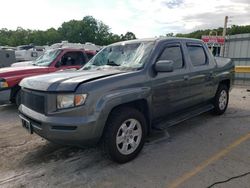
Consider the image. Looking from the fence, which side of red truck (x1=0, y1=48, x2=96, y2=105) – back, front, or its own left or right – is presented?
back

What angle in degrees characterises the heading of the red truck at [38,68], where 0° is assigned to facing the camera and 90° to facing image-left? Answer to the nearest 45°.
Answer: approximately 45°

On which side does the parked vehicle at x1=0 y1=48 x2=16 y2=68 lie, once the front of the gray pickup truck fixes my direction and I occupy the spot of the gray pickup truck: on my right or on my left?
on my right

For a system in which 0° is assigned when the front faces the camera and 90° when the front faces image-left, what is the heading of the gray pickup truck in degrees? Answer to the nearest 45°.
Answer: approximately 45°

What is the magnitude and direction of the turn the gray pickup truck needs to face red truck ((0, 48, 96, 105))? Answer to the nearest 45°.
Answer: approximately 90° to its right

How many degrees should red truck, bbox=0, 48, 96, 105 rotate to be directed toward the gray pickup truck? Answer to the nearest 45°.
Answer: approximately 45° to its left

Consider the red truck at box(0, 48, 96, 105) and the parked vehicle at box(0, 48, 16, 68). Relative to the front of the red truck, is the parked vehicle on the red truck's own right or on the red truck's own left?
on the red truck's own right
